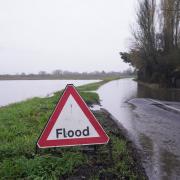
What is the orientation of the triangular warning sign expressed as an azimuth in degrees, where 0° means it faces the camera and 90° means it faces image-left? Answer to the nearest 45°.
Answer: approximately 0°
